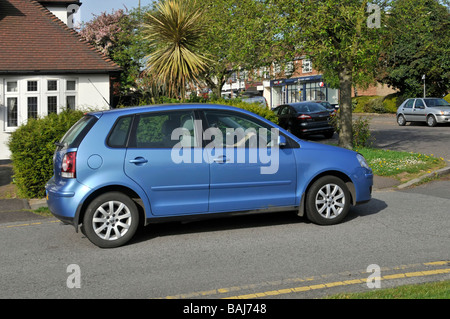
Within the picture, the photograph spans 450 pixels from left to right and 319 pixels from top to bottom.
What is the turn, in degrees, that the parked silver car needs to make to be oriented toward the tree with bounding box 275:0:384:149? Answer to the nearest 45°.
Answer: approximately 45° to its right

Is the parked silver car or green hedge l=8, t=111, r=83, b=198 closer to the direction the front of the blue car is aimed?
the parked silver car

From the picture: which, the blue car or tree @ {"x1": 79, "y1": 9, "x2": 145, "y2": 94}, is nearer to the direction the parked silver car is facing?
the blue car

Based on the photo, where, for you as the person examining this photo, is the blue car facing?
facing to the right of the viewer

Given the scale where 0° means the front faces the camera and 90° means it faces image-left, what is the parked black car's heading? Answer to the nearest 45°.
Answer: approximately 135°

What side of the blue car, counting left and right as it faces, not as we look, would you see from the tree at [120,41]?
left
